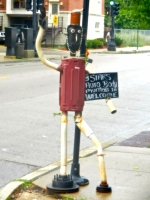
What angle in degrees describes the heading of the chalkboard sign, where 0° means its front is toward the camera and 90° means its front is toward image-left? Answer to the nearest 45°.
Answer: approximately 0°
